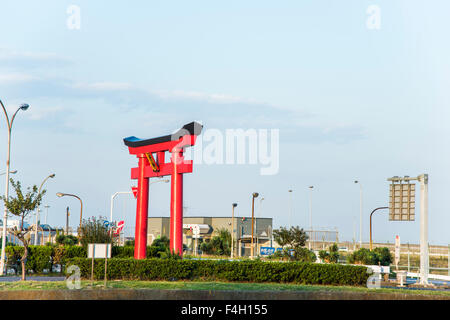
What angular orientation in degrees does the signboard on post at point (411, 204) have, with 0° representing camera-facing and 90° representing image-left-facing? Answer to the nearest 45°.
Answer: approximately 180°

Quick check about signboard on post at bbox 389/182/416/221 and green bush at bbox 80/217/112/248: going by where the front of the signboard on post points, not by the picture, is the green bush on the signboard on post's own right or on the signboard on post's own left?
on the signboard on post's own left

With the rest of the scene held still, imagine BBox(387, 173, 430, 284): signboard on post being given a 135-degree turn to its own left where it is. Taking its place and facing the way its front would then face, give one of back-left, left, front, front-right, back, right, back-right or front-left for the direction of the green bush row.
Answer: front-right

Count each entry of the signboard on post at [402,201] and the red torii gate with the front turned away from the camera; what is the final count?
1

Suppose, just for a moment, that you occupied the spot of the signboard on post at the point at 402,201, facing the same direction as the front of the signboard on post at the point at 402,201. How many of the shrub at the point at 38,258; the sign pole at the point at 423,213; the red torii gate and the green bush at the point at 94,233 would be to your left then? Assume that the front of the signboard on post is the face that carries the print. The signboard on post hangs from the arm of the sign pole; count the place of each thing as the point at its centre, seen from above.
3

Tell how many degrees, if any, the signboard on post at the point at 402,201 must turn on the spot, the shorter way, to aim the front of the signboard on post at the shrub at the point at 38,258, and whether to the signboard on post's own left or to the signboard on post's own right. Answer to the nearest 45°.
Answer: approximately 90° to the signboard on post's own left

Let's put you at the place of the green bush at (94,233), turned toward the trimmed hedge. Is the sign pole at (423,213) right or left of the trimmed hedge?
left

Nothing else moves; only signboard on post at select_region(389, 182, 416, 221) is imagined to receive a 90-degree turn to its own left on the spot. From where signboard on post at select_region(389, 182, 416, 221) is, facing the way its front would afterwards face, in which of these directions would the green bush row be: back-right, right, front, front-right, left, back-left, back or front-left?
front

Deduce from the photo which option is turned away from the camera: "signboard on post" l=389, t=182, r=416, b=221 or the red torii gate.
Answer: the signboard on post

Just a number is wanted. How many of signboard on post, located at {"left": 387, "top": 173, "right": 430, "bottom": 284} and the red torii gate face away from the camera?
1

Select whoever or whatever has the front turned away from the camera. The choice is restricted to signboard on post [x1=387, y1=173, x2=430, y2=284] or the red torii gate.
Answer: the signboard on post

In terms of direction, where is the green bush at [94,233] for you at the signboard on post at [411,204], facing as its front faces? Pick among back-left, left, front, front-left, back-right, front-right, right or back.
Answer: left
